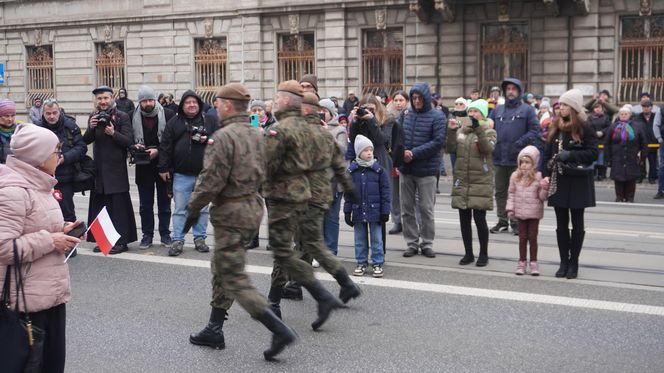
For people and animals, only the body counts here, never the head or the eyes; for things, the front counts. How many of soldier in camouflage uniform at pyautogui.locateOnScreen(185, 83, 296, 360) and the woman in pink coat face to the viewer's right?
1

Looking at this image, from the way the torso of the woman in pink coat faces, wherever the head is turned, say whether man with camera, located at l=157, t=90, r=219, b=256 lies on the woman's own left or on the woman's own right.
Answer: on the woman's own left

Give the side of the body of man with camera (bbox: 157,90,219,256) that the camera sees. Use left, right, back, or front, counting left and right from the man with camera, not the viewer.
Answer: front

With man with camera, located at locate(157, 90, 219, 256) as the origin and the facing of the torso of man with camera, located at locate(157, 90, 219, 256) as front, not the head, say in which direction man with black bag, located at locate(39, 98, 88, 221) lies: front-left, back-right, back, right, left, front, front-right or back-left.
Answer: right

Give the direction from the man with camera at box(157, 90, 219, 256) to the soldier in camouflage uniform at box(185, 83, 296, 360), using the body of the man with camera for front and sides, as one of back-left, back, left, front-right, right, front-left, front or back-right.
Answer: front

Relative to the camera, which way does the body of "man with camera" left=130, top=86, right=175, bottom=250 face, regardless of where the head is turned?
toward the camera

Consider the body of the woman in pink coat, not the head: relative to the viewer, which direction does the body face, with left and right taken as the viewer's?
facing to the right of the viewer

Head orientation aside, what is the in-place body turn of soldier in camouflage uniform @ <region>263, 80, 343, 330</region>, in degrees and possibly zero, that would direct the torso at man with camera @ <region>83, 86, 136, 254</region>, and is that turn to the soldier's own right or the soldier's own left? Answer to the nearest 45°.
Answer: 0° — they already face them

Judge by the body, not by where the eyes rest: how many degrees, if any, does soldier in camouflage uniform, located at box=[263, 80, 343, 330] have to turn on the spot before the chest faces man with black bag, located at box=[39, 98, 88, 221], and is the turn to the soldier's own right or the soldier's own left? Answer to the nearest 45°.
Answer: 0° — they already face them

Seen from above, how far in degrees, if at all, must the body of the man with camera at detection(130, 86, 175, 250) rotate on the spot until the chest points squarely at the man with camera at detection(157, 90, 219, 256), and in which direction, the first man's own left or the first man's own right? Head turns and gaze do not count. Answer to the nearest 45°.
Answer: approximately 45° to the first man's own left

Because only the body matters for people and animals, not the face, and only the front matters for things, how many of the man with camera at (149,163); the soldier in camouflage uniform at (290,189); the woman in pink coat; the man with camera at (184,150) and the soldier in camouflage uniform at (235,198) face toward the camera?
2

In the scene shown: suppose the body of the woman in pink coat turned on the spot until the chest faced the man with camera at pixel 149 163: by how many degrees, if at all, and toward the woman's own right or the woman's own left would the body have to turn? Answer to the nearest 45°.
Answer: approximately 90° to the woman's own left
